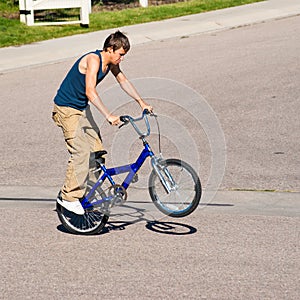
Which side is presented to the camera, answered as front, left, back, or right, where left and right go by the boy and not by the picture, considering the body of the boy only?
right

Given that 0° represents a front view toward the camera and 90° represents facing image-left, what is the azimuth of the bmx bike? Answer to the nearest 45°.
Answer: approximately 270°
